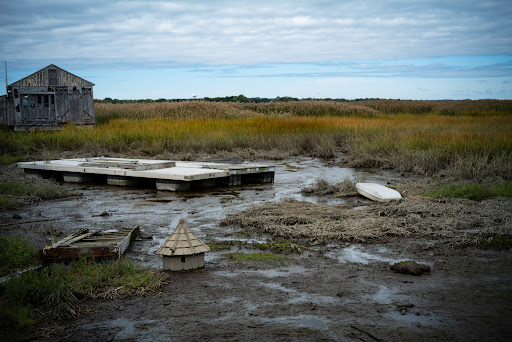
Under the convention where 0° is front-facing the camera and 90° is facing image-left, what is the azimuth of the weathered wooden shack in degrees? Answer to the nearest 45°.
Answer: approximately 0°

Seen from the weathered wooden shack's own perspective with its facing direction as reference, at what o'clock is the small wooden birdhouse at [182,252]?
The small wooden birdhouse is roughly at 12 o'clock from the weathered wooden shack.

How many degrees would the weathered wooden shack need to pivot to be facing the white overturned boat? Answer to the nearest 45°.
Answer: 0° — it already faces it

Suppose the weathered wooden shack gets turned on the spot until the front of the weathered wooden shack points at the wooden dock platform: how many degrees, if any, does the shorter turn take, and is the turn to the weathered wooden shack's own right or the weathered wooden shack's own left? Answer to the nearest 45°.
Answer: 0° — it already faces it

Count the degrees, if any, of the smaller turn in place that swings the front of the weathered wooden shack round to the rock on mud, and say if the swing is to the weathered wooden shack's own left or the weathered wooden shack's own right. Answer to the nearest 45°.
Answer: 0° — it already faces it

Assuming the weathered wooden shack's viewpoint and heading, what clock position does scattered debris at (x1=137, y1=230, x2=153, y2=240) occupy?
The scattered debris is roughly at 12 o'clock from the weathered wooden shack.
